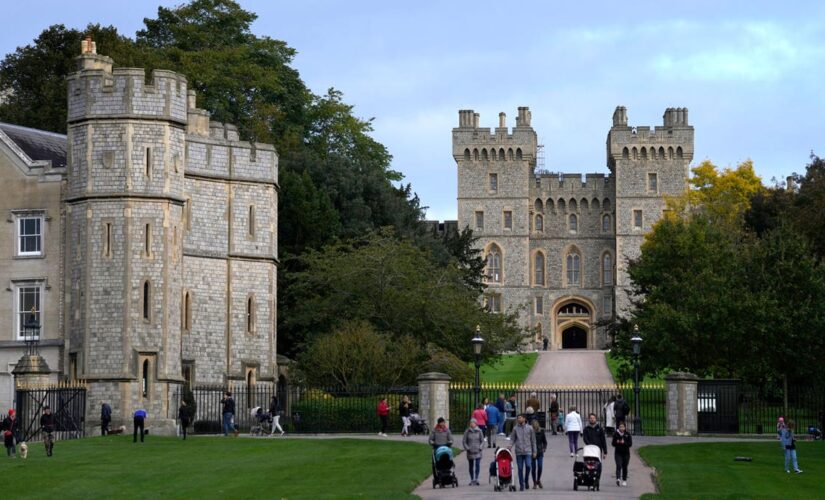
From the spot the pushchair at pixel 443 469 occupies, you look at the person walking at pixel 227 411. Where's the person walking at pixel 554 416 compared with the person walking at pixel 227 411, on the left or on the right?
right

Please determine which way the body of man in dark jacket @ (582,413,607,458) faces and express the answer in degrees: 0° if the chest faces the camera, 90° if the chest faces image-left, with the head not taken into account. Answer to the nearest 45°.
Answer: approximately 0°

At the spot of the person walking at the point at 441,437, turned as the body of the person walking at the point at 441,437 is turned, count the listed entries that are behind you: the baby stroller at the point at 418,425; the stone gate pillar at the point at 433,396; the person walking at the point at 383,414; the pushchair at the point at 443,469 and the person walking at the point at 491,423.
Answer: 4

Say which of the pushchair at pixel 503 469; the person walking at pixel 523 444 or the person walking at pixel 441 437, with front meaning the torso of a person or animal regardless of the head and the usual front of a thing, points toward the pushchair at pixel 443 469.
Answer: the person walking at pixel 441 437

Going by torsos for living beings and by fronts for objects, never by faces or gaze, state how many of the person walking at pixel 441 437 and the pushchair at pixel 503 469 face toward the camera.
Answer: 2

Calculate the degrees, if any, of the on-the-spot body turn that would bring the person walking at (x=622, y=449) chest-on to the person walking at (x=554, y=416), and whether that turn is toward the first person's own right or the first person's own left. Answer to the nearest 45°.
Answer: approximately 180°

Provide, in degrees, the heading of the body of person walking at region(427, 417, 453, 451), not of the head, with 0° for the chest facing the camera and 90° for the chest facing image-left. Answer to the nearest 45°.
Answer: approximately 0°

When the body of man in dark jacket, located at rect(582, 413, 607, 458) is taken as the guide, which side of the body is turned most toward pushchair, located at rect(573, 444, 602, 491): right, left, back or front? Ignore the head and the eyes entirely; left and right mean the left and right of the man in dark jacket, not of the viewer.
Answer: front

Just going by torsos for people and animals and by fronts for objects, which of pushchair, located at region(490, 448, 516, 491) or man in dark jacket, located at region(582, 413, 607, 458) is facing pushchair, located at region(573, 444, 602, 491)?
the man in dark jacket

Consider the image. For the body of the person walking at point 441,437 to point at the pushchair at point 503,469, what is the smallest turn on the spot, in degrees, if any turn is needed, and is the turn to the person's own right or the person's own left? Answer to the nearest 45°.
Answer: approximately 45° to the person's own left

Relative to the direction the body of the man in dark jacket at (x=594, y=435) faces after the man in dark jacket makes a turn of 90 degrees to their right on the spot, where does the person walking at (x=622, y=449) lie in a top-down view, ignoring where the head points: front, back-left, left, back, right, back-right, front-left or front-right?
back
